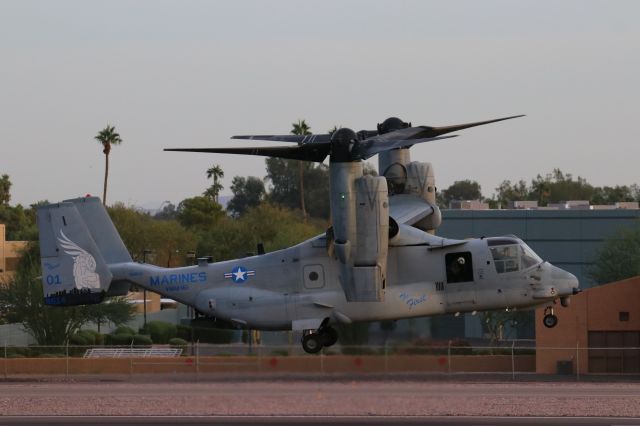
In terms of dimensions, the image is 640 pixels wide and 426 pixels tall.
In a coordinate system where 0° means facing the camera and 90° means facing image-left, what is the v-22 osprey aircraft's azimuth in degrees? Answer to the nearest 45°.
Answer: approximately 270°
